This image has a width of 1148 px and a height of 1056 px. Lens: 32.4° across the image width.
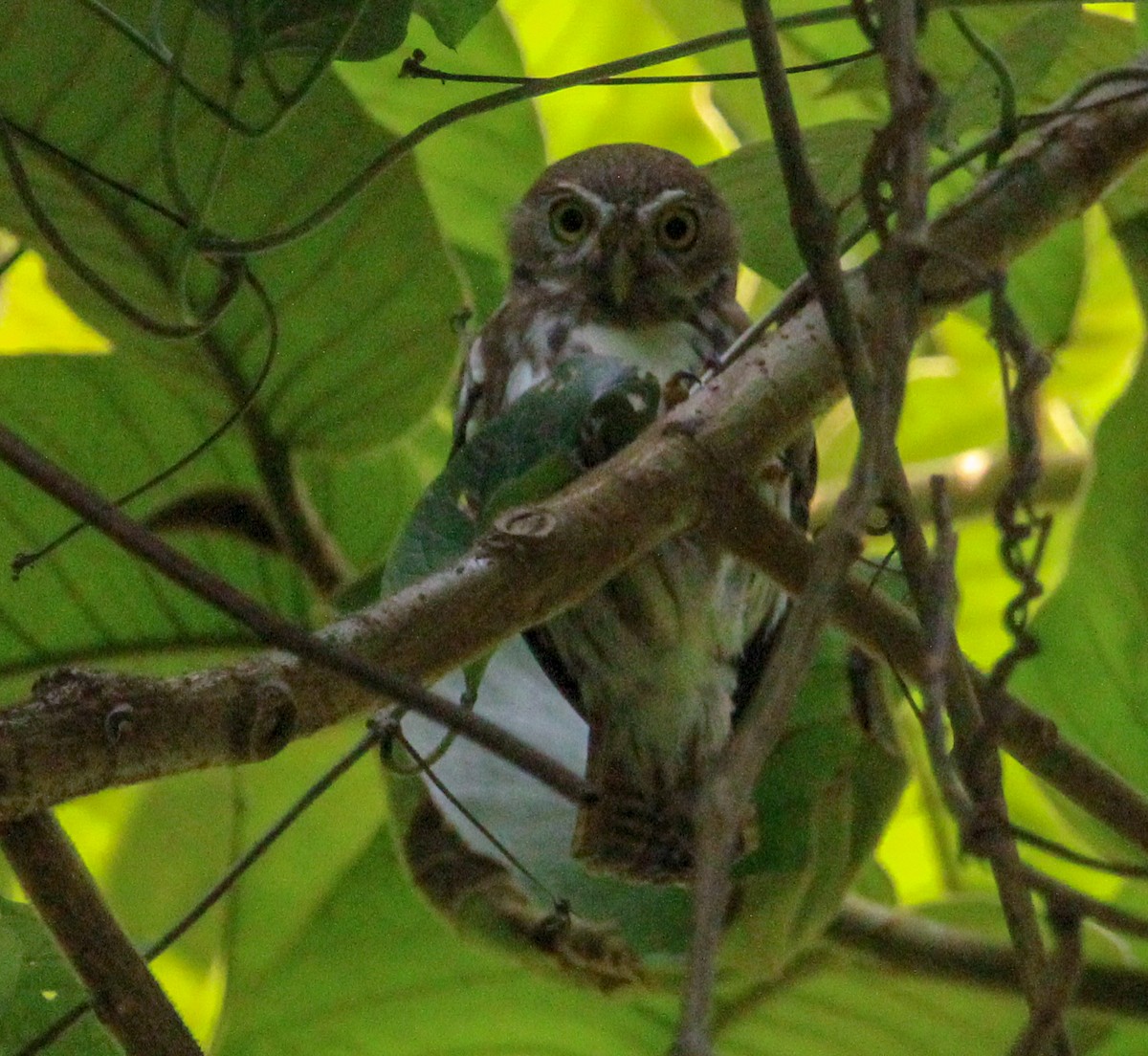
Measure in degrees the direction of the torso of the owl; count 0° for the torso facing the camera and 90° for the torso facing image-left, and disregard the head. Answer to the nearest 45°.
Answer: approximately 0°

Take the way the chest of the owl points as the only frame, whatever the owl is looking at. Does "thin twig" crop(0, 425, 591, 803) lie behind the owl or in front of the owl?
in front

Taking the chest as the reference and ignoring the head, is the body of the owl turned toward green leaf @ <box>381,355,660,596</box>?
yes
